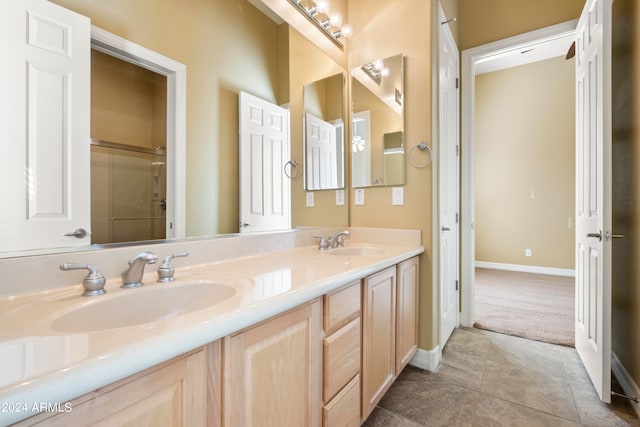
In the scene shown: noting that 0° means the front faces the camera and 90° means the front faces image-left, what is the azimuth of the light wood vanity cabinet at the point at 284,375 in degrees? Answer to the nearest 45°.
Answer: approximately 315°

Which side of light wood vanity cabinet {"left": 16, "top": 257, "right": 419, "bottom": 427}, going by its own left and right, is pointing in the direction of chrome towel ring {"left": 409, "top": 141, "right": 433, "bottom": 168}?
left

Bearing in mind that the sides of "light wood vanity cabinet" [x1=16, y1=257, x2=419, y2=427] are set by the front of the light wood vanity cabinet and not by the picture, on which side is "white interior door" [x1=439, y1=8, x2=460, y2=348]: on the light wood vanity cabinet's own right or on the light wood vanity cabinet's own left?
on the light wood vanity cabinet's own left
